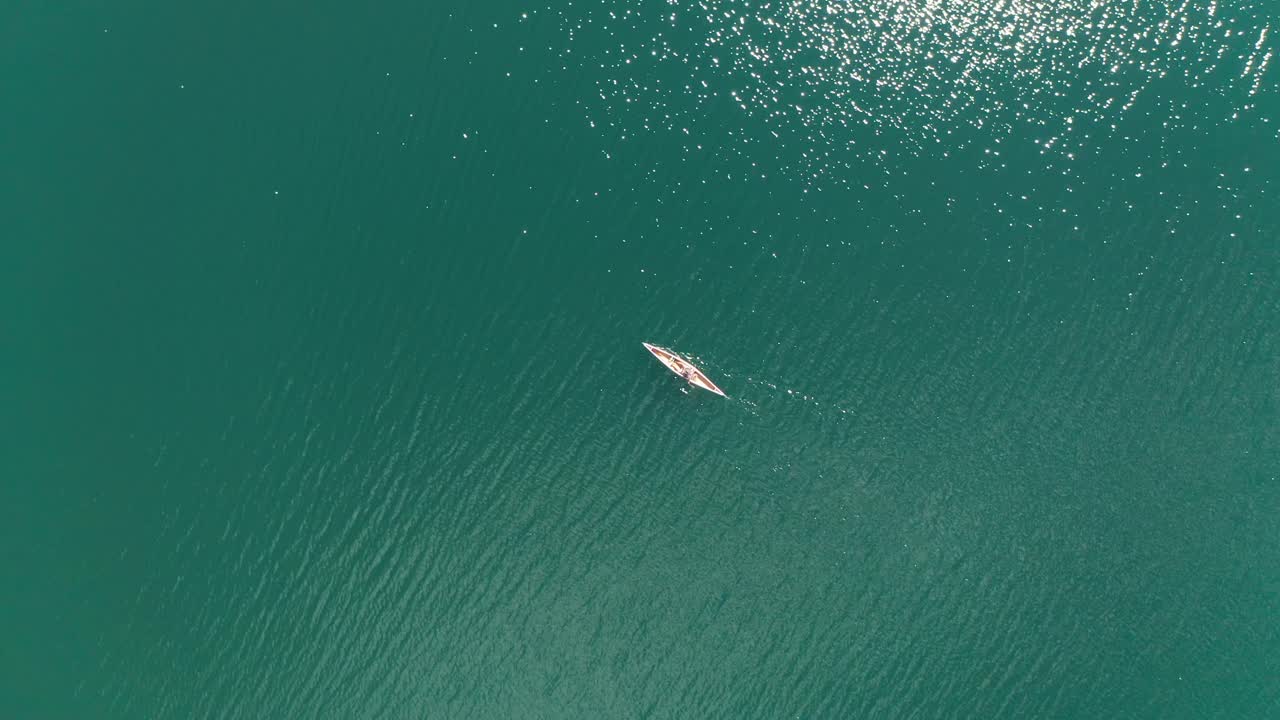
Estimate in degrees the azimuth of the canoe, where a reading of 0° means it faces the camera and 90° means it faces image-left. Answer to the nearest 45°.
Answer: approximately 135°
